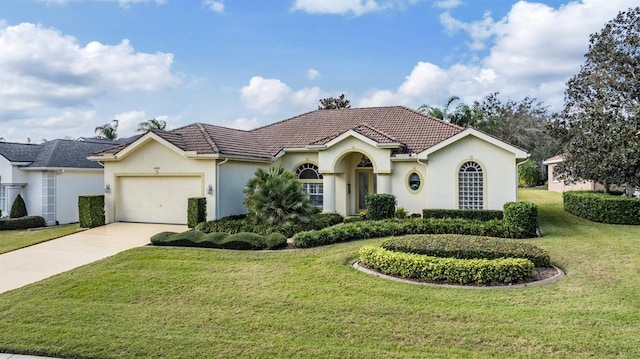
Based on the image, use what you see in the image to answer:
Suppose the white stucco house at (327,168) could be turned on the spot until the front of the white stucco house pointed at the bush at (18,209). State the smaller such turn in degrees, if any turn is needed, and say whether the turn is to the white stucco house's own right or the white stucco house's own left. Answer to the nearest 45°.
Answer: approximately 90° to the white stucco house's own right

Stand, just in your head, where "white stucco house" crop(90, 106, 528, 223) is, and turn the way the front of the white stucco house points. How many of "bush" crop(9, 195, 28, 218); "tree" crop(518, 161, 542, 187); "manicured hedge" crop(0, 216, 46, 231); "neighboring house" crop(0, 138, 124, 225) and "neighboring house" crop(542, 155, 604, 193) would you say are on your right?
3

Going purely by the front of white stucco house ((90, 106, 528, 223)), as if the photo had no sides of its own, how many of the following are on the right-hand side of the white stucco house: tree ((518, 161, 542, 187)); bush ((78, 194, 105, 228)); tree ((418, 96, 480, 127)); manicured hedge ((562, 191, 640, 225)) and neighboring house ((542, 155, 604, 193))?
1

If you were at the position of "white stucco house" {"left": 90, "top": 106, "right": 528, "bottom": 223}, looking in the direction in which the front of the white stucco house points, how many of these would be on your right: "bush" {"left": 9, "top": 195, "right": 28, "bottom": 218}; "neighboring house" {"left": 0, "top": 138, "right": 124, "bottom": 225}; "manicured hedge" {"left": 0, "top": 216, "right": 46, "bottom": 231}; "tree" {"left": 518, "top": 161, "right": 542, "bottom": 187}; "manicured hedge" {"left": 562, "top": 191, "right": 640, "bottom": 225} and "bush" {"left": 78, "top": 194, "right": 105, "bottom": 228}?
4

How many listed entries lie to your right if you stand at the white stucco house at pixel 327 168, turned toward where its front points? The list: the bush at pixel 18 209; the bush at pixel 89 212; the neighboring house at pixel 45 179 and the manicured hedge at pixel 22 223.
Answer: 4

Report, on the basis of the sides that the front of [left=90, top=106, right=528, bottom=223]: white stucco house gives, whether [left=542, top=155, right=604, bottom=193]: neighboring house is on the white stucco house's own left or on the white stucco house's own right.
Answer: on the white stucco house's own left

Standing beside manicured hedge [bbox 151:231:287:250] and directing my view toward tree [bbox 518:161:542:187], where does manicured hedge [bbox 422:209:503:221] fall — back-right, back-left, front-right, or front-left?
front-right

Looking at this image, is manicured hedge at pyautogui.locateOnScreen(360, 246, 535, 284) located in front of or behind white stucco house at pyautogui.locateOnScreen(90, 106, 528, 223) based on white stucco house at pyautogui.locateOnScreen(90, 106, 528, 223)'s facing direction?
in front

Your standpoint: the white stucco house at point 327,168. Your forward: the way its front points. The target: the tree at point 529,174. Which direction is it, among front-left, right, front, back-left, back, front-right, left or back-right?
back-left

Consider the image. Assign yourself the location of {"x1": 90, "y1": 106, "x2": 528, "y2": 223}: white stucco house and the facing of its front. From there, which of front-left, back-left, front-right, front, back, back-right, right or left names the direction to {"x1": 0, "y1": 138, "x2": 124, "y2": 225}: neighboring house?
right

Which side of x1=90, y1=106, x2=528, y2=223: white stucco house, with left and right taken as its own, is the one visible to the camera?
front

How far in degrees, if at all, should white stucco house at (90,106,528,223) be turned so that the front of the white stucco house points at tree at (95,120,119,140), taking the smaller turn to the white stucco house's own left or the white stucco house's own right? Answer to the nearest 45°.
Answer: approximately 135° to the white stucco house's own right

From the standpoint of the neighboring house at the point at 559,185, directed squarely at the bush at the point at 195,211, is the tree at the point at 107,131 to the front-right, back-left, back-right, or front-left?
front-right

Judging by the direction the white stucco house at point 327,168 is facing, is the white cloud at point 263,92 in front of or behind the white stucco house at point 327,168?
behind

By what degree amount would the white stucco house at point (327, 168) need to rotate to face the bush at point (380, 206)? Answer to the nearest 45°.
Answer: approximately 45° to its left

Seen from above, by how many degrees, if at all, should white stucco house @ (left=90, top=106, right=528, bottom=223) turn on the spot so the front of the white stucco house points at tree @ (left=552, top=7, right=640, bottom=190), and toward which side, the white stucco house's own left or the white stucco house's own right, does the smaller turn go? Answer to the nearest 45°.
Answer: approximately 90° to the white stucco house's own left

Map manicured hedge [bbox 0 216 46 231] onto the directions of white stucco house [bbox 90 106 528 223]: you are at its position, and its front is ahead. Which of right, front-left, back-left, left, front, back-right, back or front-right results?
right

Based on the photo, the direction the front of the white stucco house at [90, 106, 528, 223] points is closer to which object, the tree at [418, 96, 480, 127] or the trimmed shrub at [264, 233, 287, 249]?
the trimmed shrub

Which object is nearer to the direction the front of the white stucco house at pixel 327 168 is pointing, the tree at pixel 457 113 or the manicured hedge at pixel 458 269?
the manicured hedge

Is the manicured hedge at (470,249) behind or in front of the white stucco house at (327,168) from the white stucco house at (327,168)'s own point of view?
in front
